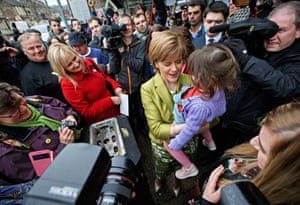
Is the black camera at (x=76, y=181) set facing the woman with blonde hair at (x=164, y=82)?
yes

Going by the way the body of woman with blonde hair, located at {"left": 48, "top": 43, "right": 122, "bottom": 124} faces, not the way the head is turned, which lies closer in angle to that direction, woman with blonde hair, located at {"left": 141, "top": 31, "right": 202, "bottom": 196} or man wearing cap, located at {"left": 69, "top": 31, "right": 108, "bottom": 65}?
the woman with blonde hair

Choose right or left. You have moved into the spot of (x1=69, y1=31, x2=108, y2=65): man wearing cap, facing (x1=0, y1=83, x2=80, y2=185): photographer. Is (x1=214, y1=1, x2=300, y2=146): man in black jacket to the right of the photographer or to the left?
left

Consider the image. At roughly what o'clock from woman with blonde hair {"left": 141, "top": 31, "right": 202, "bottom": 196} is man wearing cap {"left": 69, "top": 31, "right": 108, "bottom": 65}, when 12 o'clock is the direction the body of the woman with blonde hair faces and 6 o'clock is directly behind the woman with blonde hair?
The man wearing cap is roughly at 6 o'clock from the woman with blonde hair.

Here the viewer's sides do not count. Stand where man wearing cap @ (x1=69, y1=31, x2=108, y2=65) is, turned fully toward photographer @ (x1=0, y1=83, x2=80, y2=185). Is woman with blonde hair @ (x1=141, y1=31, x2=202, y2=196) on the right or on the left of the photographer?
left

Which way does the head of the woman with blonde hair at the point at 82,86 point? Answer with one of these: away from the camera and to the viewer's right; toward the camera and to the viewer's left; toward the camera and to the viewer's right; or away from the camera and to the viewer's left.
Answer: toward the camera and to the viewer's right

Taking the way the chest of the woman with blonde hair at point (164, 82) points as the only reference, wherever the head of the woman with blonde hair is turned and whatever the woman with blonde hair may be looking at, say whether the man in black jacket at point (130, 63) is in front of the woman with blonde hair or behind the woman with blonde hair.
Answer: behind

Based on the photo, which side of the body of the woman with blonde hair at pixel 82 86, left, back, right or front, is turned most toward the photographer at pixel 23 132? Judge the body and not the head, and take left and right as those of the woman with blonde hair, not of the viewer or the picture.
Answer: right

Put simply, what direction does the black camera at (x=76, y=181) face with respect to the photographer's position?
facing away from the viewer and to the right of the viewer
